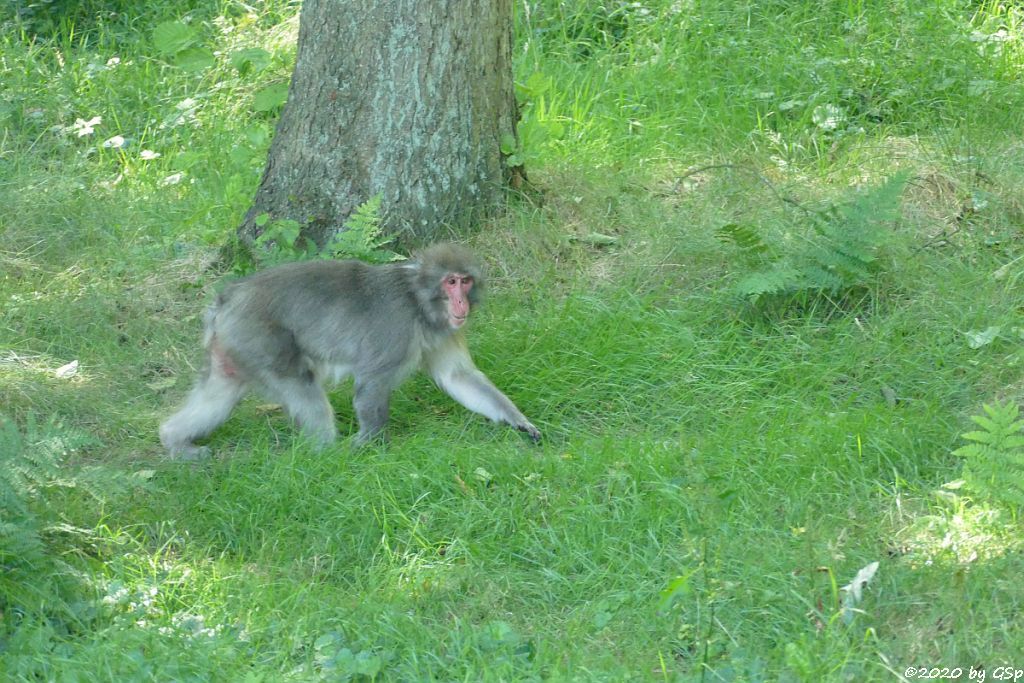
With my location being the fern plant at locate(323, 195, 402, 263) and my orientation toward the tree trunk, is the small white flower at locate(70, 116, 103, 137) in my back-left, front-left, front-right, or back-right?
front-left

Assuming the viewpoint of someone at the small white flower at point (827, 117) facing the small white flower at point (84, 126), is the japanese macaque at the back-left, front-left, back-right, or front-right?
front-left

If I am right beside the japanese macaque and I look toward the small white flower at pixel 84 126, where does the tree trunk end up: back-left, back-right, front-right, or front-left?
front-right

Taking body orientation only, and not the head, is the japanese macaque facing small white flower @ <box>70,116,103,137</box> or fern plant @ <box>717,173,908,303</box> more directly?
the fern plant

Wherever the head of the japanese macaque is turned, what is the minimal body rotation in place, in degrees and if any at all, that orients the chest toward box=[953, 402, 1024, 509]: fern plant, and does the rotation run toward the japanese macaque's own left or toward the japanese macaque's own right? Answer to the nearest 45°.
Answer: approximately 45° to the japanese macaque's own right

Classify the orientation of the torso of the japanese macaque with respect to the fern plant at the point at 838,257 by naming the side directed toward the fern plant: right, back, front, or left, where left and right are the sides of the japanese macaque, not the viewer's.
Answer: front

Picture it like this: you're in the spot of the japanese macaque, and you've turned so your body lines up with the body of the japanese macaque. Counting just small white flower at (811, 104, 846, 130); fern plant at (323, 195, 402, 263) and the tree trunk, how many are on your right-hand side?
0

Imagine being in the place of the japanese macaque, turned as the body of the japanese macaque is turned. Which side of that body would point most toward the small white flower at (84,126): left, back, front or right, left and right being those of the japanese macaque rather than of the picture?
left

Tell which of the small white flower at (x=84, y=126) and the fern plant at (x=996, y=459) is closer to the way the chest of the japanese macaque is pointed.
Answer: the fern plant

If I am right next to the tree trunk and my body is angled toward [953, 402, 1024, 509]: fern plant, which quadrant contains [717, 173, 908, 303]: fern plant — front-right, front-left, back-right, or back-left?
front-left

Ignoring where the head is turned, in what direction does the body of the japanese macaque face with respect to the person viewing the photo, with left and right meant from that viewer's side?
facing to the right of the viewer

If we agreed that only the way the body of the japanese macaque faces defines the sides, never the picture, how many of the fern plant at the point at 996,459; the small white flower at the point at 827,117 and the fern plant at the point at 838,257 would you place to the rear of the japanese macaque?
0

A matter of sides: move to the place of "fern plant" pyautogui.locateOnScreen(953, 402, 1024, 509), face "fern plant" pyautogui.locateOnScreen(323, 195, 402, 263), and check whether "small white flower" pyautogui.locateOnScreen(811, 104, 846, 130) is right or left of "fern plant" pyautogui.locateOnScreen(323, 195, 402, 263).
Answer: right
